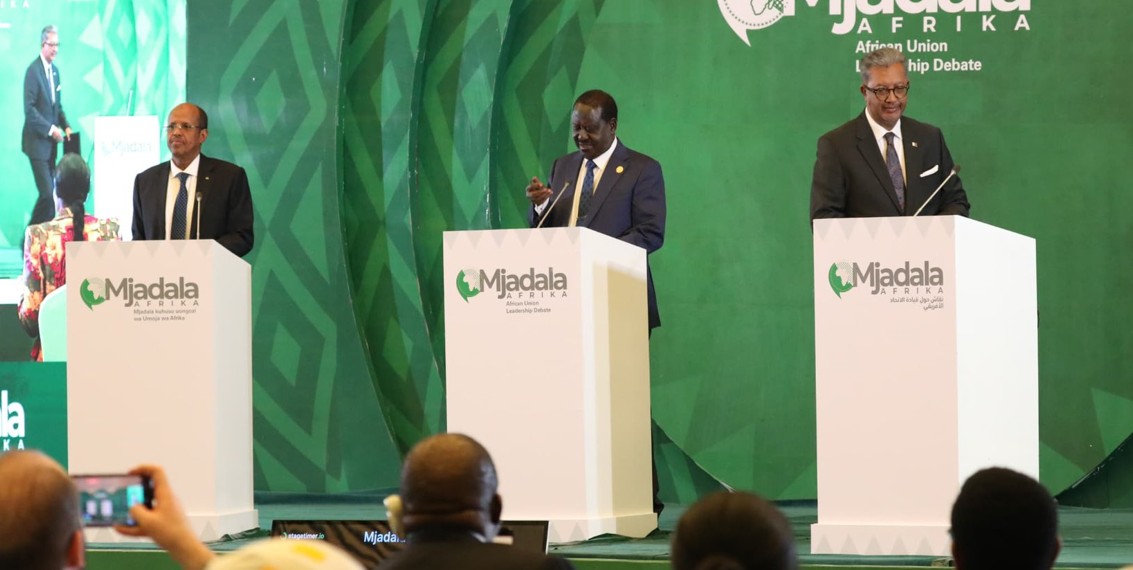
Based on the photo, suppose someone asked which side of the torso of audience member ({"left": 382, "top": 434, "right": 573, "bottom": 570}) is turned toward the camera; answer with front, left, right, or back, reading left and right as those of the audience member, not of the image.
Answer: back

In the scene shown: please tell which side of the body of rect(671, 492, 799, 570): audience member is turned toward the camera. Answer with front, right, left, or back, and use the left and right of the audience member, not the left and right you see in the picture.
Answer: back

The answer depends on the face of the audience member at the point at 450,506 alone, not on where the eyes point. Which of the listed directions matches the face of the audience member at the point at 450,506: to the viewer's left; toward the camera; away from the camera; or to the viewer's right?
away from the camera

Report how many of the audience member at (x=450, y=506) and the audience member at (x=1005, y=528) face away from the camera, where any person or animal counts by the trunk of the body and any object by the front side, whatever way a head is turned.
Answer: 2

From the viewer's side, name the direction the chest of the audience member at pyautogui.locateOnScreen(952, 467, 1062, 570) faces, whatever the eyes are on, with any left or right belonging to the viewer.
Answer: facing away from the viewer

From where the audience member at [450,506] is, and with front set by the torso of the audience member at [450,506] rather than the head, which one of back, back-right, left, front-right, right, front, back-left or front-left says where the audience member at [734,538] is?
back-right

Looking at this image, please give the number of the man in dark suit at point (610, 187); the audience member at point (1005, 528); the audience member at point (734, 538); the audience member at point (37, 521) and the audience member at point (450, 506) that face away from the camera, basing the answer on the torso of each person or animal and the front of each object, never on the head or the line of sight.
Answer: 4

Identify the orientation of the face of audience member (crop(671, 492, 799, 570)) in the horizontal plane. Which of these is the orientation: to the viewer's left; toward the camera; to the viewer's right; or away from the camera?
away from the camera

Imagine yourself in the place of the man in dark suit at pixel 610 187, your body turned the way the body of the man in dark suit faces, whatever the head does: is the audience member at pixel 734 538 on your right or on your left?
on your left

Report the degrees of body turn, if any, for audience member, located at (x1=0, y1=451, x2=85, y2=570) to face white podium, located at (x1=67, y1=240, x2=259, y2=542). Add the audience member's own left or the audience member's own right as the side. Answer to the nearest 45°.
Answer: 0° — they already face it

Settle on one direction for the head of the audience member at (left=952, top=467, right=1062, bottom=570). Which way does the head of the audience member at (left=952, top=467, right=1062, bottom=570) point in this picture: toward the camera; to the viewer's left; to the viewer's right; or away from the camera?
away from the camera

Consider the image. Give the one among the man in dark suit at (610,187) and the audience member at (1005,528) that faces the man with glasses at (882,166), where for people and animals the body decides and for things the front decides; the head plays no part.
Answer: the audience member

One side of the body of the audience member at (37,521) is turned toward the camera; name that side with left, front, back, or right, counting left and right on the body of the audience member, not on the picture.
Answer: back
